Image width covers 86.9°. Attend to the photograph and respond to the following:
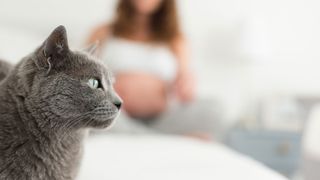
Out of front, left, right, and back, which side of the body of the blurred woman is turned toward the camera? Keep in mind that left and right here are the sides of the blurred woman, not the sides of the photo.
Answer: front

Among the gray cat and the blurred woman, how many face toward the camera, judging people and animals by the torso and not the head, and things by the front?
1

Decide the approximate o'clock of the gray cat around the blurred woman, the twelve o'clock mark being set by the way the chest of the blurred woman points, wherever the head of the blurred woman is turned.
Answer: The gray cat is roughly at 12 o'clock from the blurred woman.

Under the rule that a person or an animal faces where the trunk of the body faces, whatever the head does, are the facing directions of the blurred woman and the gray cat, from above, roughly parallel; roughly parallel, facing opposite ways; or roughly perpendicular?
roughly perpendicular

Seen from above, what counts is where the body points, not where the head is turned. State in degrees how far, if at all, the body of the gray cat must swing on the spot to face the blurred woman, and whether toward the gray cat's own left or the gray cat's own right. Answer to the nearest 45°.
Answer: approximately 90° to the gray cat's own left

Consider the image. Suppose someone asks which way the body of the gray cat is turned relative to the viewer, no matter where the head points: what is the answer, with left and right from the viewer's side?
facing to the right of the viewer
